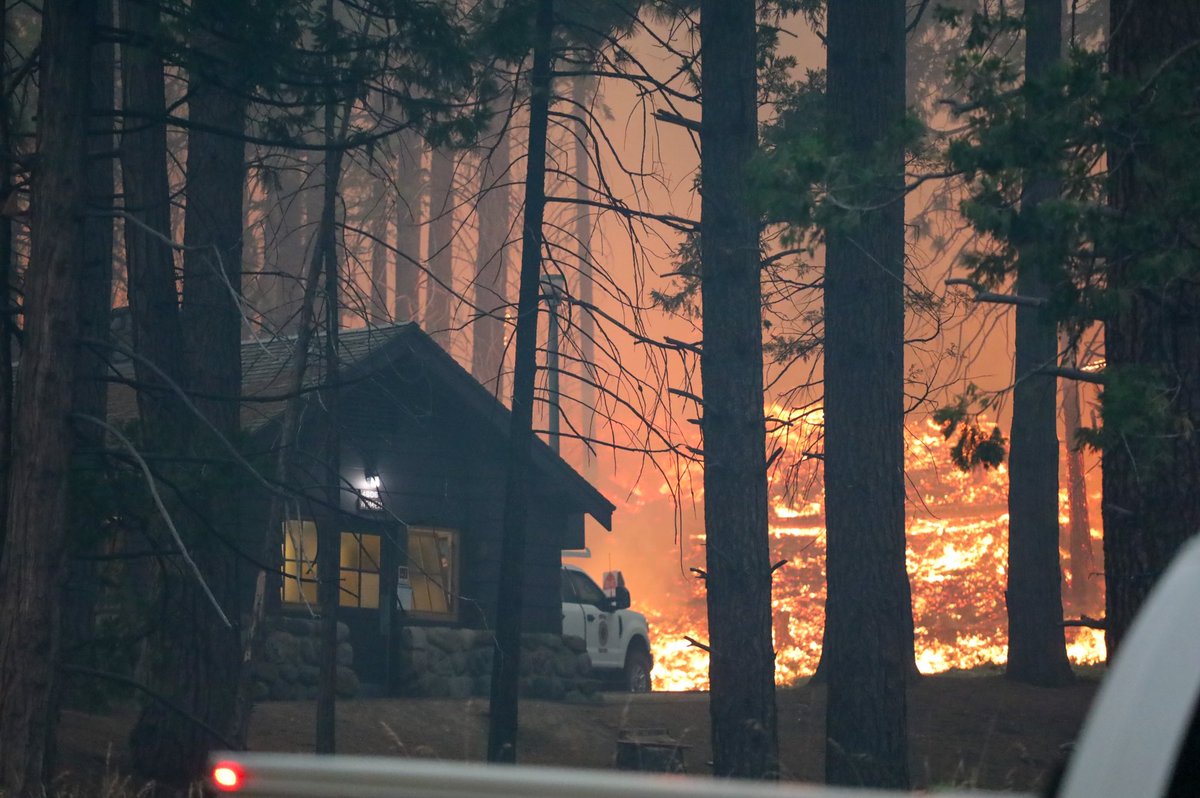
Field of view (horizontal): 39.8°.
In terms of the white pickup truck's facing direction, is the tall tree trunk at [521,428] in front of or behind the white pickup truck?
behind

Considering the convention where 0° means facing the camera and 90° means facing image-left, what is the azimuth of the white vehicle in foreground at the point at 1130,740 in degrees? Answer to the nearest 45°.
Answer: approximately 270°

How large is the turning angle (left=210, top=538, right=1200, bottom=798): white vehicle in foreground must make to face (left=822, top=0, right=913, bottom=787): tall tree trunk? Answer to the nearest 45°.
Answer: approximately 90° to its left

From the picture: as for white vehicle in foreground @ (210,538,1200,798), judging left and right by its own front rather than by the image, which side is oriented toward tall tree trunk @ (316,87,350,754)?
left

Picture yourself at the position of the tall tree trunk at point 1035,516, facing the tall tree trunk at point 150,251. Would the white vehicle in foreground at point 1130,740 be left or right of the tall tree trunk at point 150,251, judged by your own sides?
left

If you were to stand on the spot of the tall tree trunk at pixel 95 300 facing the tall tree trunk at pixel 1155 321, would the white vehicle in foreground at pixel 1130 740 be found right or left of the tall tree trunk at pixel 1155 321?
right

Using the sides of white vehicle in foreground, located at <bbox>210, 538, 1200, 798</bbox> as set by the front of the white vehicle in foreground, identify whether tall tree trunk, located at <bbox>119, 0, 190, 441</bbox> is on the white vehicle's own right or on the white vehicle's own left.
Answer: on the white vehicle's own left

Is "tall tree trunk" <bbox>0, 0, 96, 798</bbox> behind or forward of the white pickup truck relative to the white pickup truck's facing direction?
behind

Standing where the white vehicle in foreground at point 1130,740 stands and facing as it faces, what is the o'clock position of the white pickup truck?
The white pickup truck is roughly at 9 o'clock from the white vehicle in foreground.

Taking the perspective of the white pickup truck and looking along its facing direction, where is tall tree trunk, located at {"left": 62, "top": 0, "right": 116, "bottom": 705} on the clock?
The tall tree trunk is roughly at 5 o'clock from the white pickup truck.
